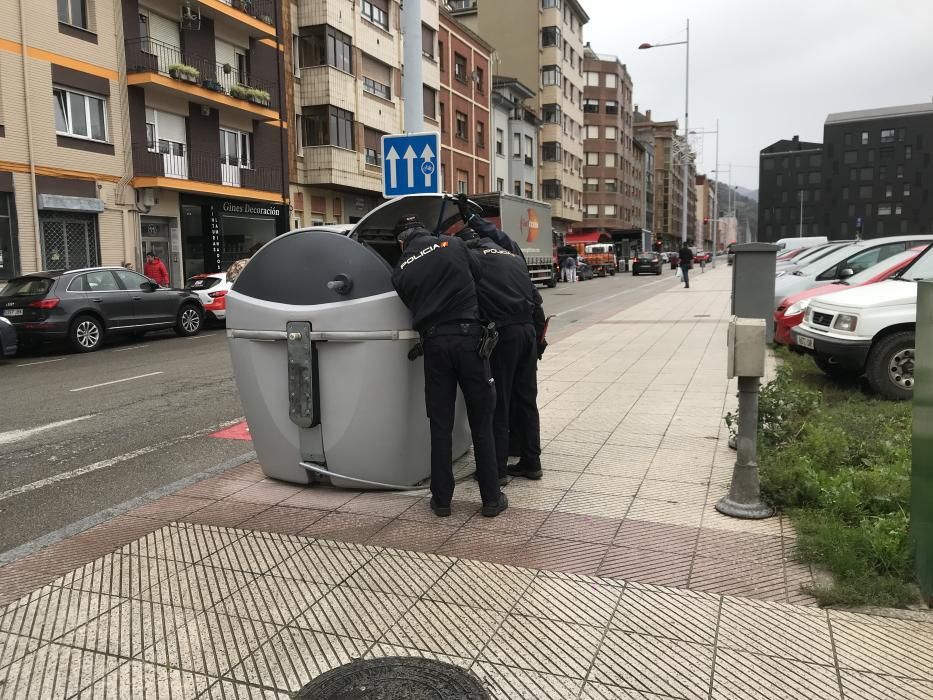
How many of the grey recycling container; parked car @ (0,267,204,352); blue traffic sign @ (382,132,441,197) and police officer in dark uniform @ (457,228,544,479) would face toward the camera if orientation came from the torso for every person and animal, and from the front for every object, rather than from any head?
1

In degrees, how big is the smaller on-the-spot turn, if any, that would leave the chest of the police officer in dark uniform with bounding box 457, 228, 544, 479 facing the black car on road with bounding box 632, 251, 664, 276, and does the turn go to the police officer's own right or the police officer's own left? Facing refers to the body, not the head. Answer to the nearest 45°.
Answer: approximately 45° to the police officer's own right

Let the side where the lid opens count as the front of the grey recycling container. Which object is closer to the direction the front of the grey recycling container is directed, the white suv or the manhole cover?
the white suv

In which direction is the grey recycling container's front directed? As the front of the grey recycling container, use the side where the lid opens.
to the viewer's right

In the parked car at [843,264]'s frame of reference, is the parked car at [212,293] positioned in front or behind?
in front

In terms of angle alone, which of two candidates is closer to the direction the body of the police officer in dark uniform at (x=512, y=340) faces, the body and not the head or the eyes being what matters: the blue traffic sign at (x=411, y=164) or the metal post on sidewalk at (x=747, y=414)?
the blue traffic sign

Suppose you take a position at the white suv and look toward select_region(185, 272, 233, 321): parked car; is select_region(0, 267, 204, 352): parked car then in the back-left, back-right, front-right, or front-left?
front-left

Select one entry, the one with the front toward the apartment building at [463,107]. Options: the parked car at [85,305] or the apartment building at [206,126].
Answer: the parked car

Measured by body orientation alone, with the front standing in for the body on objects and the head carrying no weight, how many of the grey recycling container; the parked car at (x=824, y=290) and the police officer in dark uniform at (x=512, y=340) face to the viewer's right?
1

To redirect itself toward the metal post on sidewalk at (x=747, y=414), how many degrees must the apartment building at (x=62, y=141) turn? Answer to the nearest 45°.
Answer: approximately 45° to its right

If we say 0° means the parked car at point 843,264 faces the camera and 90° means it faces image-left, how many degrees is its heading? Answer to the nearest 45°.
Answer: approximately 45°

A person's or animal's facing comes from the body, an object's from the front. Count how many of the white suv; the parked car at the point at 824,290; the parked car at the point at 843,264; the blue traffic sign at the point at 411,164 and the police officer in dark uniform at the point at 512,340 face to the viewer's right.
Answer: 0

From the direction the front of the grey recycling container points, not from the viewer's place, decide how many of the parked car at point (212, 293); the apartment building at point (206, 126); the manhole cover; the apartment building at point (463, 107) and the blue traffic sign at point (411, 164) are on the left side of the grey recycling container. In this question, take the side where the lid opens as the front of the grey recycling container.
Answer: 4

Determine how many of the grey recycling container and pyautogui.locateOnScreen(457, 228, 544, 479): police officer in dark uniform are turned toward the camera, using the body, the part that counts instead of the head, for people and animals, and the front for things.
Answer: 0

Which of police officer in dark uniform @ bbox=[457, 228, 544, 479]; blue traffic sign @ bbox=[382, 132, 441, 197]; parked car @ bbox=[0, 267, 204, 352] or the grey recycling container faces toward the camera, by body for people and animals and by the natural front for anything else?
the blue traffic sign

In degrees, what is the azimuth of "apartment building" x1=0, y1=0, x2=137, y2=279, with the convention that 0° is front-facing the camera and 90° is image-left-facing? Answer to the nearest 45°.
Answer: approximately 315°

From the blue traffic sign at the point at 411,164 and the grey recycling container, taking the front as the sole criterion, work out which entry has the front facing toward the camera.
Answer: the blue traffic sign
